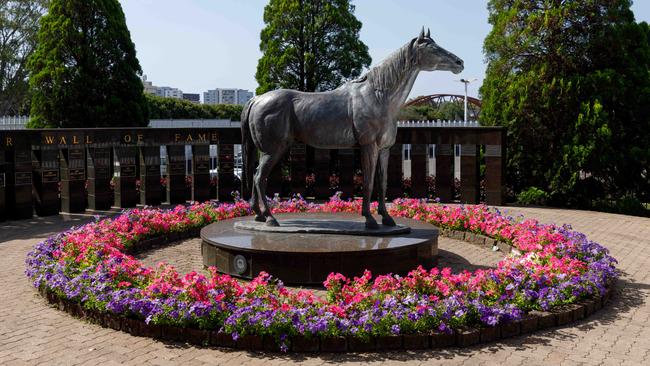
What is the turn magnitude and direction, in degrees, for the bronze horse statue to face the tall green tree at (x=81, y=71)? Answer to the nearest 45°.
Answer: approximately 135° to its left

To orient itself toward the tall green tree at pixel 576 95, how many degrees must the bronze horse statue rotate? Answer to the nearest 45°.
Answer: approximately 45° to its left

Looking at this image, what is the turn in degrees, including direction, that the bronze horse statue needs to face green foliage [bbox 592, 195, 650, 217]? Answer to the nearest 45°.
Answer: approximately 45° to its left

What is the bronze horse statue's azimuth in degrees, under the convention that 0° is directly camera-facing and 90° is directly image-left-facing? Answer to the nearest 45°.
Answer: approximately 270°

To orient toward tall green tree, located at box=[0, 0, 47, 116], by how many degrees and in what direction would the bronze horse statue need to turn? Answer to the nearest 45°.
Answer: approximately 135° to its left
